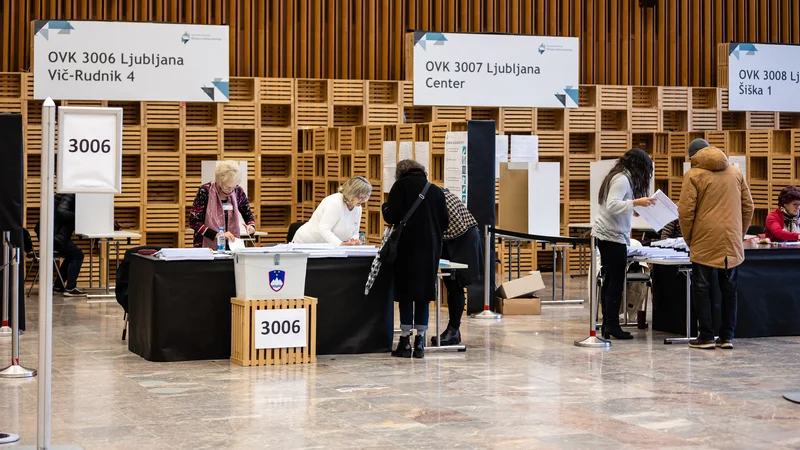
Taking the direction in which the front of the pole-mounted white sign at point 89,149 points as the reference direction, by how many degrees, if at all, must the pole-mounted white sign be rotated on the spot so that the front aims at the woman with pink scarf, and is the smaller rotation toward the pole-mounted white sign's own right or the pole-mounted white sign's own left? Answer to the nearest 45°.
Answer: approximately 180°

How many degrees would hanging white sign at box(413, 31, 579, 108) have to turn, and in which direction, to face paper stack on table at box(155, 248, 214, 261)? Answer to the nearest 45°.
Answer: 0° — it already faces it

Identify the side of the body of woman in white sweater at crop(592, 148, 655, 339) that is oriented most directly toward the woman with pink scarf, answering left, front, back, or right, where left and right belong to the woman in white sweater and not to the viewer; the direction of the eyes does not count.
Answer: back

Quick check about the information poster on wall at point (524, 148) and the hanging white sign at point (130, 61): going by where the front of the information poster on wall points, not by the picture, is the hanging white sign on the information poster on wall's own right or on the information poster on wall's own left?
on the information poster on wall's own right

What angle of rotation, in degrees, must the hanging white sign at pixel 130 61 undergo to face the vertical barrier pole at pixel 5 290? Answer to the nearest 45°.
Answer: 0° — it already faces it

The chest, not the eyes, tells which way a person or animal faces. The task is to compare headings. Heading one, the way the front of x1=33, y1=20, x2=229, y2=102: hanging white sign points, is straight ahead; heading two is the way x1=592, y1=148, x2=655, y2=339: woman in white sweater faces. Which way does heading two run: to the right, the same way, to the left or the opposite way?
to the left

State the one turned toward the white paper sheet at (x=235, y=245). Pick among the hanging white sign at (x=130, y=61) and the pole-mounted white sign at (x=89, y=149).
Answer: the hanging white sign at (x=130, y=61)

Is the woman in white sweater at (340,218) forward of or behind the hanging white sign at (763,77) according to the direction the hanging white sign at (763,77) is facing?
forward

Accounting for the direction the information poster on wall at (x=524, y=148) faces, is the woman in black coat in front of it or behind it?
in front

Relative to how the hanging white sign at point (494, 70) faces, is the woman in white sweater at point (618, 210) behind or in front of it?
in front

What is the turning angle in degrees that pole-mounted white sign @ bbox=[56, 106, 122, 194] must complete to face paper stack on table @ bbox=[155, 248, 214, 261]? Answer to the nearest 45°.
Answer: approximately 180°

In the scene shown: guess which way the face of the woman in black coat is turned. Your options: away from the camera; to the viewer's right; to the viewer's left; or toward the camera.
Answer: away from the camera
